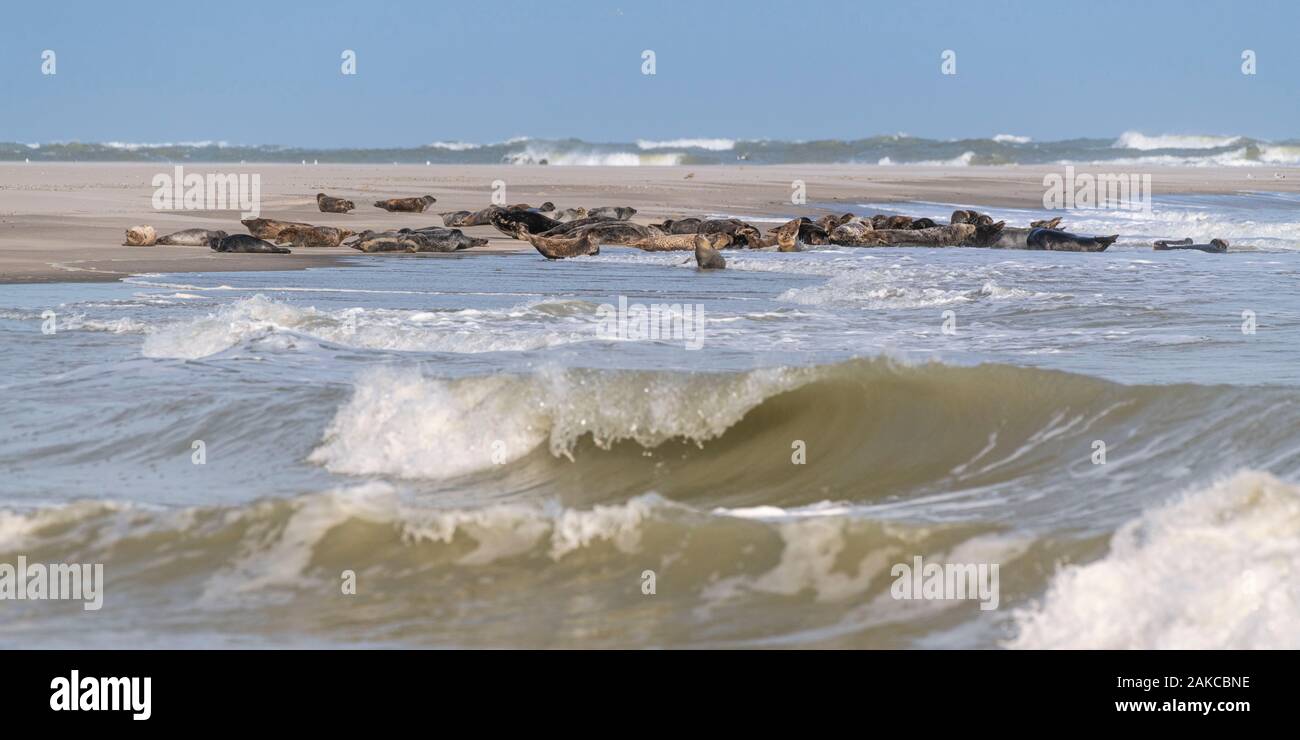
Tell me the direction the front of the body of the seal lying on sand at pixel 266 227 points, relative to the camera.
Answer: to the viewer's left

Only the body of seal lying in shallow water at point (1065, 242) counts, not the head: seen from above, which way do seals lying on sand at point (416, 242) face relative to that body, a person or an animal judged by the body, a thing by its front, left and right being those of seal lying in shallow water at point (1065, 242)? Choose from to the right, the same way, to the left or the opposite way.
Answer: the same way

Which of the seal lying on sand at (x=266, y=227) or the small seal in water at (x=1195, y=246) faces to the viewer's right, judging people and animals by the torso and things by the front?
the small seal in water

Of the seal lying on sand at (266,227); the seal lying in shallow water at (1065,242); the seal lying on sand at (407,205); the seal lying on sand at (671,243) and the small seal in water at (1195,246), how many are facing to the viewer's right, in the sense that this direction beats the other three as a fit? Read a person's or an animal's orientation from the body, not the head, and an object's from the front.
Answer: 3

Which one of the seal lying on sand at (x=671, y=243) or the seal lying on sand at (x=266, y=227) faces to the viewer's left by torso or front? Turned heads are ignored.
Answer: the seal lying on sand at (x=266, y=227)

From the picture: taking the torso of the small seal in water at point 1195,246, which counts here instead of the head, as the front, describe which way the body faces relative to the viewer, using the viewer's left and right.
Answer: facing to the right of the viewer

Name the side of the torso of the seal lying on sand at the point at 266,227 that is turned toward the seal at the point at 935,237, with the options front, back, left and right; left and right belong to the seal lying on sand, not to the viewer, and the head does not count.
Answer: back

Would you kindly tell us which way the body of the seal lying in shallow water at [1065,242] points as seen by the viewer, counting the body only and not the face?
to the viewer's left
